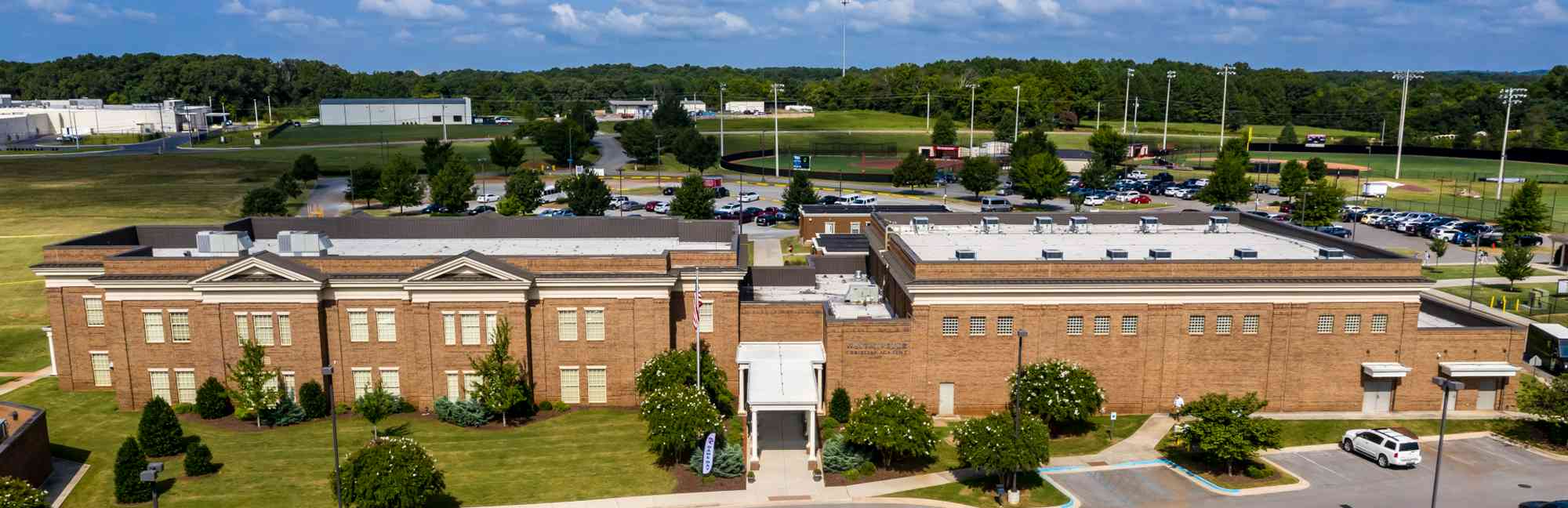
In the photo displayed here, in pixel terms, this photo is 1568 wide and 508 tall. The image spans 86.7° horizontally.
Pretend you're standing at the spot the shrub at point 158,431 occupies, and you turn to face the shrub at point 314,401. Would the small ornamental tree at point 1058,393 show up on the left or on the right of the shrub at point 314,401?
right

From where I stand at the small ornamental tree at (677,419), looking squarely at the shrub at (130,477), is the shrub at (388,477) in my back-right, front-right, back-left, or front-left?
front-left

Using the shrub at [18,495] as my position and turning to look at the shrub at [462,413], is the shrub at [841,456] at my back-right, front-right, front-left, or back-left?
front-right

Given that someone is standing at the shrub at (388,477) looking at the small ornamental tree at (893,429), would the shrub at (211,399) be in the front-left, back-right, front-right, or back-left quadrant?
back-left

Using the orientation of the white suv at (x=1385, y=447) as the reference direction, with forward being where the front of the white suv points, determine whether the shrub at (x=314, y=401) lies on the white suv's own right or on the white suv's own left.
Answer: on the white suv's own left

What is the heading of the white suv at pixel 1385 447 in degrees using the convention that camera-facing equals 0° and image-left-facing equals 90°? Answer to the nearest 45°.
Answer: approximately 135°

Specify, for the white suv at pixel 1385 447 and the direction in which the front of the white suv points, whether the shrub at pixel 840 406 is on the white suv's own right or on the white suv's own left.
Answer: on the white suv's own left
